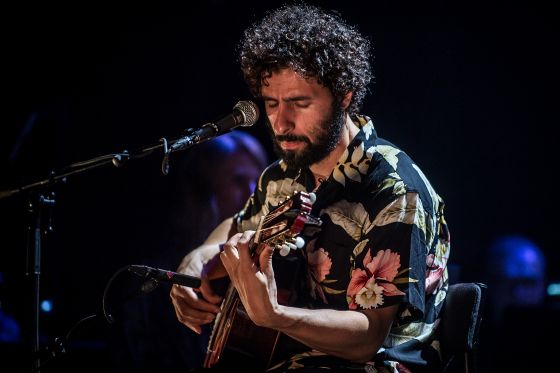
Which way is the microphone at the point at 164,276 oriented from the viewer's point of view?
to the viewer's right

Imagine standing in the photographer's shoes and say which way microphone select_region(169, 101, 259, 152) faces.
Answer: facing to the right of the viewer

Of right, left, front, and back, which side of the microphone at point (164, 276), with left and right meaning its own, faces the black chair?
front

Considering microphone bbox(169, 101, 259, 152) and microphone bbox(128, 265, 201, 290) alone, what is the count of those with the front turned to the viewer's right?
2
